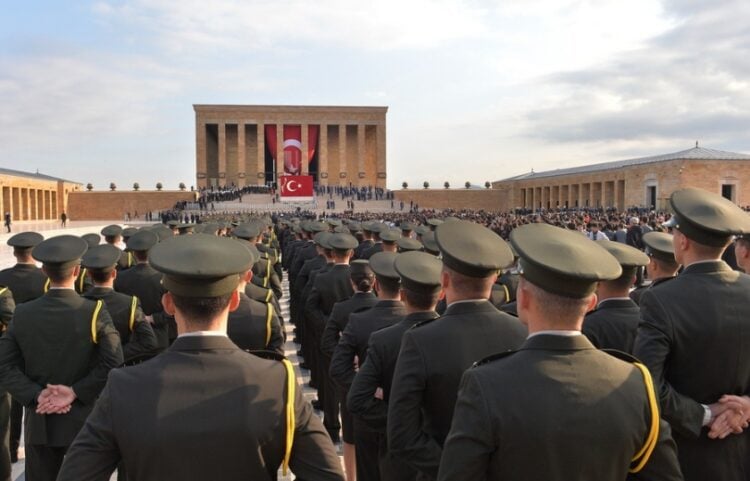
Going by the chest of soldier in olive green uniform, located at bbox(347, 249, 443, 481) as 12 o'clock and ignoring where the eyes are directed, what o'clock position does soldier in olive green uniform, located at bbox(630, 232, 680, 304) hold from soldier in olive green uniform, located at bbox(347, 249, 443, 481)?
soldier in olive green uniform, located at bbox(630, 232, 680, 304) is roughly at 2 o'clock from soldier in olive green uniform, located at bbox(347, 249, 443, 481).

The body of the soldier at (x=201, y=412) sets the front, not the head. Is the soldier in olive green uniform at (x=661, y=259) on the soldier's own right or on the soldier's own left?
on the soldier's own right

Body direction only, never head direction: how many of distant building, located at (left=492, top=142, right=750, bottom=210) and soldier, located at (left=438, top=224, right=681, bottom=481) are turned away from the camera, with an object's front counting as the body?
1

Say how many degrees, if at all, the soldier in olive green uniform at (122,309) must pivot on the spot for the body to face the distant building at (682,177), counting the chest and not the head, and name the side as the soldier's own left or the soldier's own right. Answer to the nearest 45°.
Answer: approximately 45° to the soldier's own right

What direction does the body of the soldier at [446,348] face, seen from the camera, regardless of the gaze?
away from the camera

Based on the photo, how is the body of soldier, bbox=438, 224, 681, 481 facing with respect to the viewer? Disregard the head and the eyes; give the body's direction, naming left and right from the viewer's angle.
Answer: facing away from the viewer

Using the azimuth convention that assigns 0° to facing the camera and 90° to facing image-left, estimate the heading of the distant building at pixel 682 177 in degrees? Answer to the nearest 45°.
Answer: approximately 45°

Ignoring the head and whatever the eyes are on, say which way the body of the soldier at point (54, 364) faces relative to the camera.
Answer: away from the camera

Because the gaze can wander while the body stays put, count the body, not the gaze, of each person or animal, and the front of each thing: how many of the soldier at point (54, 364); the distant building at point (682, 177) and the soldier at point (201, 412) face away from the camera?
2

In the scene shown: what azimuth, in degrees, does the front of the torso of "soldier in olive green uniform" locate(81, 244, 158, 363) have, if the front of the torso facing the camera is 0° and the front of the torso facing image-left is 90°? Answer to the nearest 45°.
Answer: approximately 180°

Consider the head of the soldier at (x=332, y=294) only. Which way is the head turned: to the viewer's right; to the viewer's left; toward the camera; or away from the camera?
away from the camera

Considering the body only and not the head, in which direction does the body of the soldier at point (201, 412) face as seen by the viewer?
away from the camera

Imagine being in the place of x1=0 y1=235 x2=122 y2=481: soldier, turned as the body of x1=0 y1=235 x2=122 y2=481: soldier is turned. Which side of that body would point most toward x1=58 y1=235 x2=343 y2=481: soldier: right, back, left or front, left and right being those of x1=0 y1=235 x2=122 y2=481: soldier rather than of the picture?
back

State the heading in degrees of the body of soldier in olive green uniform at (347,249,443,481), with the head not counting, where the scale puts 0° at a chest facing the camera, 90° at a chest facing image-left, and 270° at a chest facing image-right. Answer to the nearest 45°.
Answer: approximately 180°

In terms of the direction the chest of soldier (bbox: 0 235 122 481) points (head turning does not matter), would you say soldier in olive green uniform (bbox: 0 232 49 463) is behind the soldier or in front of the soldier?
in front

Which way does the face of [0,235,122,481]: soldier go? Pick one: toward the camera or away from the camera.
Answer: away from the camera

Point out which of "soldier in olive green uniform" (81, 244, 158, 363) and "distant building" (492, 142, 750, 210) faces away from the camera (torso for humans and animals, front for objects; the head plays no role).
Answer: the soldier in olive green uniform
